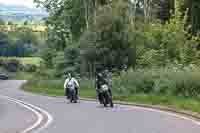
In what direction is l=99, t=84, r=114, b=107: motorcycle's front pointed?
toward the camera
